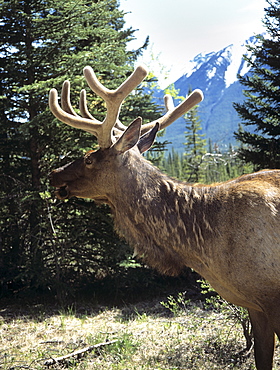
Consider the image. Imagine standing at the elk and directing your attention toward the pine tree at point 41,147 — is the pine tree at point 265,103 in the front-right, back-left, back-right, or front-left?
front-right

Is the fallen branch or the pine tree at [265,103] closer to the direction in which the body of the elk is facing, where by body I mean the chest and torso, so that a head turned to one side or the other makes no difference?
the fallen branch

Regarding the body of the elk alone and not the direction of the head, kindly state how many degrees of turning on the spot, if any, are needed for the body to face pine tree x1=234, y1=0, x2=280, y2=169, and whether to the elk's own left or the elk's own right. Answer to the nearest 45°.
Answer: approximately 90° to the elk's own right

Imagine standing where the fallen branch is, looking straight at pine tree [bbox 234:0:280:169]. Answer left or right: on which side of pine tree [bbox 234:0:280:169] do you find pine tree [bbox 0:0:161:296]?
left

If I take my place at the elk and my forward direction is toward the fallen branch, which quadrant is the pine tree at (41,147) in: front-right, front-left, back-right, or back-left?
front-right

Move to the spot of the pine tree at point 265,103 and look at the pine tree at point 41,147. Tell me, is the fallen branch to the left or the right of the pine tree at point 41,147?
left

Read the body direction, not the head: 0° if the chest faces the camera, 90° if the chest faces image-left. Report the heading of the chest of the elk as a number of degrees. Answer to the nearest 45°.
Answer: approximately 90°

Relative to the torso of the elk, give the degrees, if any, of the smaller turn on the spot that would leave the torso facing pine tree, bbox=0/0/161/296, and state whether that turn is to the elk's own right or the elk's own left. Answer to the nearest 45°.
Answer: approximately 45° to the elk's own right
